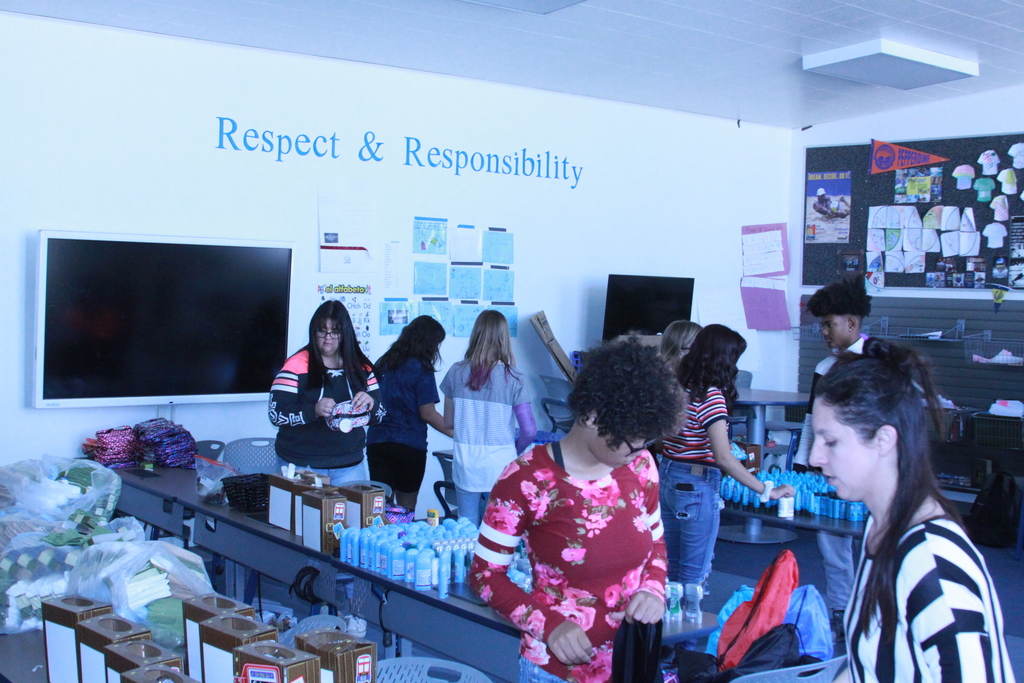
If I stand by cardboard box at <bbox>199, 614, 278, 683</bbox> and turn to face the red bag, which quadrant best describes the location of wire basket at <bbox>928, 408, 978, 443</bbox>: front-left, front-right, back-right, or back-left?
front-left

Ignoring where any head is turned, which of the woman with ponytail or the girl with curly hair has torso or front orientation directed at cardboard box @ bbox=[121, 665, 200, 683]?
the woman with ponytail

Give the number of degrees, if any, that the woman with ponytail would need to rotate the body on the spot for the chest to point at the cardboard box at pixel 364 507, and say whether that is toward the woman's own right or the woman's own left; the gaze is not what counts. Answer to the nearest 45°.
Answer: approximately 45° to the woman's own right

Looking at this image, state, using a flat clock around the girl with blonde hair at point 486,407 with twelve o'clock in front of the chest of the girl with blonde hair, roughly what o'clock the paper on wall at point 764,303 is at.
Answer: The paper on wall is roughly at 1 o'clock from the girl with blonde hair.

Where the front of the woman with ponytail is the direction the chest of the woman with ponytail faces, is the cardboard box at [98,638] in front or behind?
in front

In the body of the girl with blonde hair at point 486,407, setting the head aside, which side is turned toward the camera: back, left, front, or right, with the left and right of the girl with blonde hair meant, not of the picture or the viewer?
back

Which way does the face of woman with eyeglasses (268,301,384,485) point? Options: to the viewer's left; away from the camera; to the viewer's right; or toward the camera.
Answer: toward the camera

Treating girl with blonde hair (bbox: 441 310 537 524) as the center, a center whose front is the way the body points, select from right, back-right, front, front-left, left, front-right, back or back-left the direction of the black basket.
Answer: back-left

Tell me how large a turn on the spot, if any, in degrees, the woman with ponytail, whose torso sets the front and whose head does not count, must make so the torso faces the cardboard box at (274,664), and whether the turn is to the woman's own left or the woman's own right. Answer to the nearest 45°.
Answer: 0° — they already face it

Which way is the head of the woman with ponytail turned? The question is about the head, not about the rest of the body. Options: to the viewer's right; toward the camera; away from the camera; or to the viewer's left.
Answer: to the viewer's left

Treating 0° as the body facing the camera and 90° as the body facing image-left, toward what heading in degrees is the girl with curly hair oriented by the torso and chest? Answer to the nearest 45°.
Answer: approximately 315°

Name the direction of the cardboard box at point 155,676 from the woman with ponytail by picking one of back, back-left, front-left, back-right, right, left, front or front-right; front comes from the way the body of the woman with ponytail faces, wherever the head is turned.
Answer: front

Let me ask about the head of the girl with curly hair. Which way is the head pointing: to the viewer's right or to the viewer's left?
to the viewer's right

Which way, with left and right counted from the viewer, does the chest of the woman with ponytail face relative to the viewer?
facing to the left of the viewer

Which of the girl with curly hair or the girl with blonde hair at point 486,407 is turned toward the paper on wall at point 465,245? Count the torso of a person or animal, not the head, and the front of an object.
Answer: the girl with blonde hair
